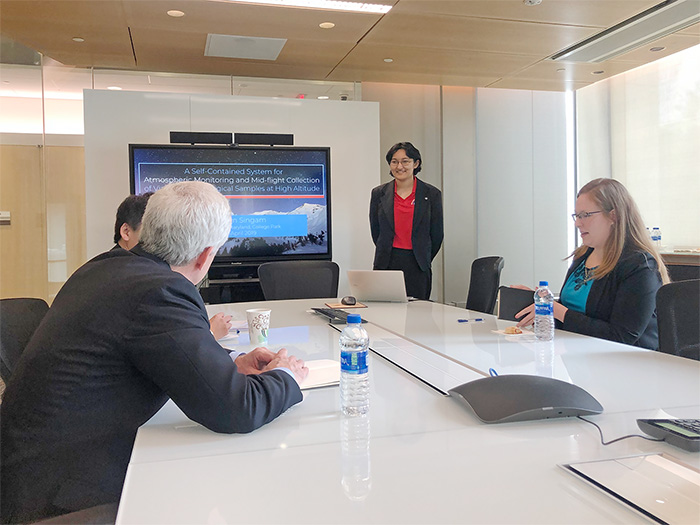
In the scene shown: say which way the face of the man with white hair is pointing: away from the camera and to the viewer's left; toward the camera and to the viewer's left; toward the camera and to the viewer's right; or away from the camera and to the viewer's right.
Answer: away from the camera and to the viewer's right

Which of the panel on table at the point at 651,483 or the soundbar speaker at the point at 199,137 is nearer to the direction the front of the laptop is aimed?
the soundbar speaker

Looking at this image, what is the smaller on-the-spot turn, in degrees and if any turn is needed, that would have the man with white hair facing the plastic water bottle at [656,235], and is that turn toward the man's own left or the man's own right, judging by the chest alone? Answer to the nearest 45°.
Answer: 0° — they already face it

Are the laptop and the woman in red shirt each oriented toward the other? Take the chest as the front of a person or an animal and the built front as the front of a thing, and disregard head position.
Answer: yes

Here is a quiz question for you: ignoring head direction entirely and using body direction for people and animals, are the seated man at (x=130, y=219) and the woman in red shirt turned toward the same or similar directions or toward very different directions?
very different directions

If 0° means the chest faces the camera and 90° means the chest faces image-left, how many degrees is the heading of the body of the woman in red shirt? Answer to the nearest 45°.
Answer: approximately 0°

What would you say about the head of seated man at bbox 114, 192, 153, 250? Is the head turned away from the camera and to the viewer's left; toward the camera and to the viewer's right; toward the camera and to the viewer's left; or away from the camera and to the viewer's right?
away from the camera and to the viewer's right

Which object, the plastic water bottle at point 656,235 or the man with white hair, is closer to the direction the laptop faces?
the plastic water bottle

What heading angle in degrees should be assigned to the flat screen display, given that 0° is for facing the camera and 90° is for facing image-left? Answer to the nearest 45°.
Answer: approximately 0°

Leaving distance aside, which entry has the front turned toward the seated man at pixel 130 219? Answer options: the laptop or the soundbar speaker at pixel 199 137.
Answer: the soundbar speaker

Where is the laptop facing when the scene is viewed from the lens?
facing away from the viewer

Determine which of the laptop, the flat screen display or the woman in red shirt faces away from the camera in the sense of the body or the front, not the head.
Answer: the laptop

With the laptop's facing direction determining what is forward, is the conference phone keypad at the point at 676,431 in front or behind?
behind
